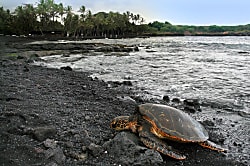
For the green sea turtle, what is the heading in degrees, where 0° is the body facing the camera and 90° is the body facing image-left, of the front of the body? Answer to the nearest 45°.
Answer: approximately 90°
